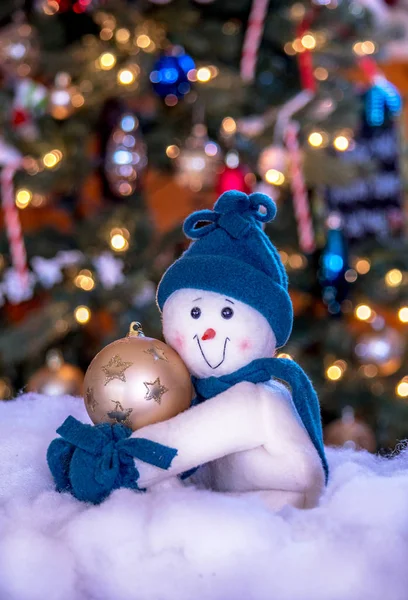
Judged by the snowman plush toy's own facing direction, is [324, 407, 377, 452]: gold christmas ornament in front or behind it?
behind

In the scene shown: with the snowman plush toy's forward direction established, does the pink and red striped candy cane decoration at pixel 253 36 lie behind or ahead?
behind

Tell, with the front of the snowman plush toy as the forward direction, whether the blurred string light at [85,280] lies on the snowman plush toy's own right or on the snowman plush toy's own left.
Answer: on the snowman plush toy's own right

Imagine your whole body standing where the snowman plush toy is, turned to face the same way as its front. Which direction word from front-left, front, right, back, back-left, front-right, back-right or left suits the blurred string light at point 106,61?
back-right

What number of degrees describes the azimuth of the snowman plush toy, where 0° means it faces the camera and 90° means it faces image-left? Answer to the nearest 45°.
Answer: approximately 45°

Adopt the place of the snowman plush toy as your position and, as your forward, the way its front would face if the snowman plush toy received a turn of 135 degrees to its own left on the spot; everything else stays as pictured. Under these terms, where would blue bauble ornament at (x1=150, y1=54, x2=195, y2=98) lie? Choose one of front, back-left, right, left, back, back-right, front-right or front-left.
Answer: left

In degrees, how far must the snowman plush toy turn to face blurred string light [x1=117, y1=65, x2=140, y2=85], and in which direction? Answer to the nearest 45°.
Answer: approximately 135° to its right

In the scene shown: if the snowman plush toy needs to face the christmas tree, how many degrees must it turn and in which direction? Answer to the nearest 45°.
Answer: approximately 135° to its right

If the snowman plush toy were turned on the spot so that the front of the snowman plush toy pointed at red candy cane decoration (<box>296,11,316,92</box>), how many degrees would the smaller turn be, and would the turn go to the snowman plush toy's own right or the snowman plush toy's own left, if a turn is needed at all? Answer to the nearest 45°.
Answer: approximately 135° to the snowman plush toy's own right

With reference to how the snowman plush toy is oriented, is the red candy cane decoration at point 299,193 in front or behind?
behind
